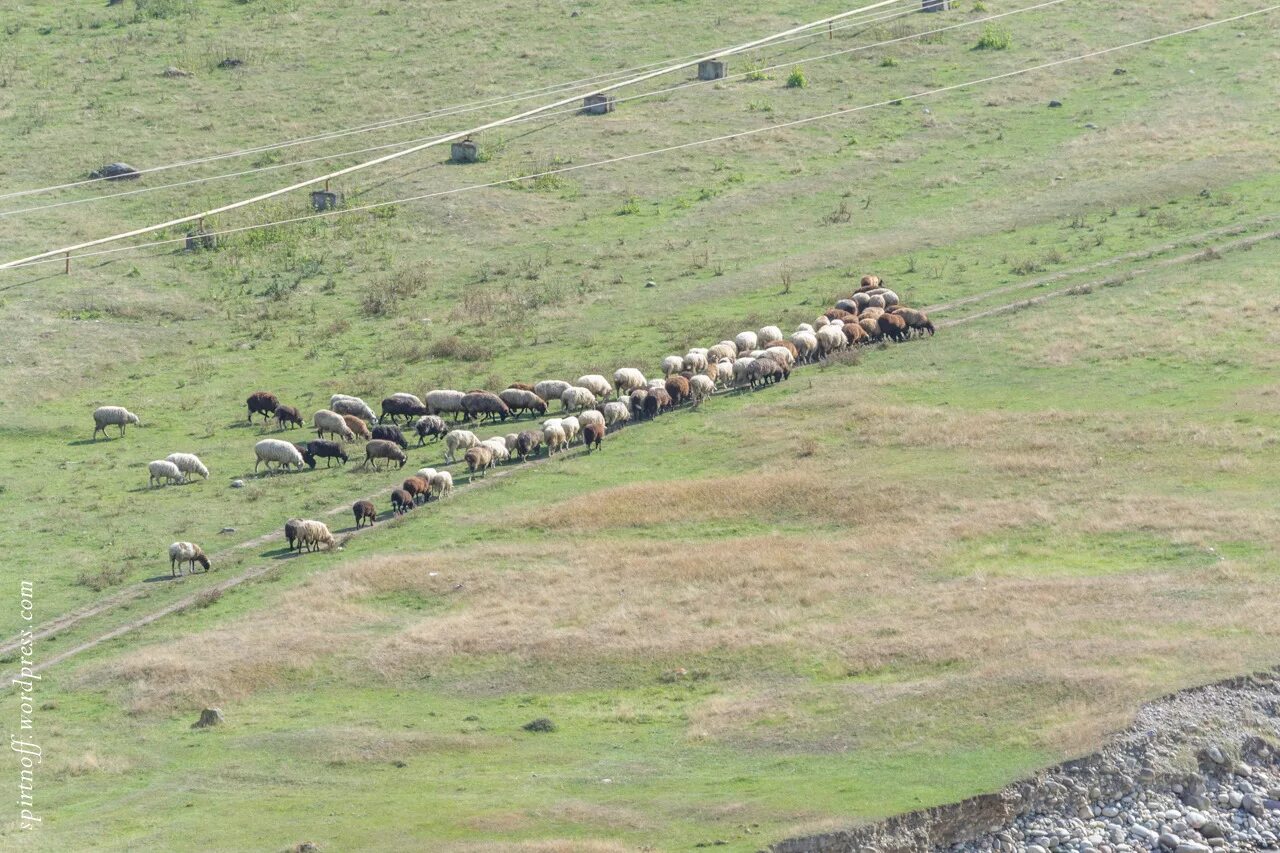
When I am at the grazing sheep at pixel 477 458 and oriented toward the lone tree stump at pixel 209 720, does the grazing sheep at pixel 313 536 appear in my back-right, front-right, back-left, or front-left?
front-right

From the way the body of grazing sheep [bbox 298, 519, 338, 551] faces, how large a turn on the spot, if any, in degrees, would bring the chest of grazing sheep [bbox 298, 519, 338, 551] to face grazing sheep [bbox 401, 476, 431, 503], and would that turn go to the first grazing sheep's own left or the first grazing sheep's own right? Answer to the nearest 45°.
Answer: approximately 45° to the first grazing sheep's own left

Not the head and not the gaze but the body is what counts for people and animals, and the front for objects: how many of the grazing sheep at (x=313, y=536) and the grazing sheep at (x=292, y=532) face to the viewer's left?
0

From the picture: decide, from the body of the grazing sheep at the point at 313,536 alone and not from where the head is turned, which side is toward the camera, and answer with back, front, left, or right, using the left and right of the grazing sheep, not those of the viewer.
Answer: right
